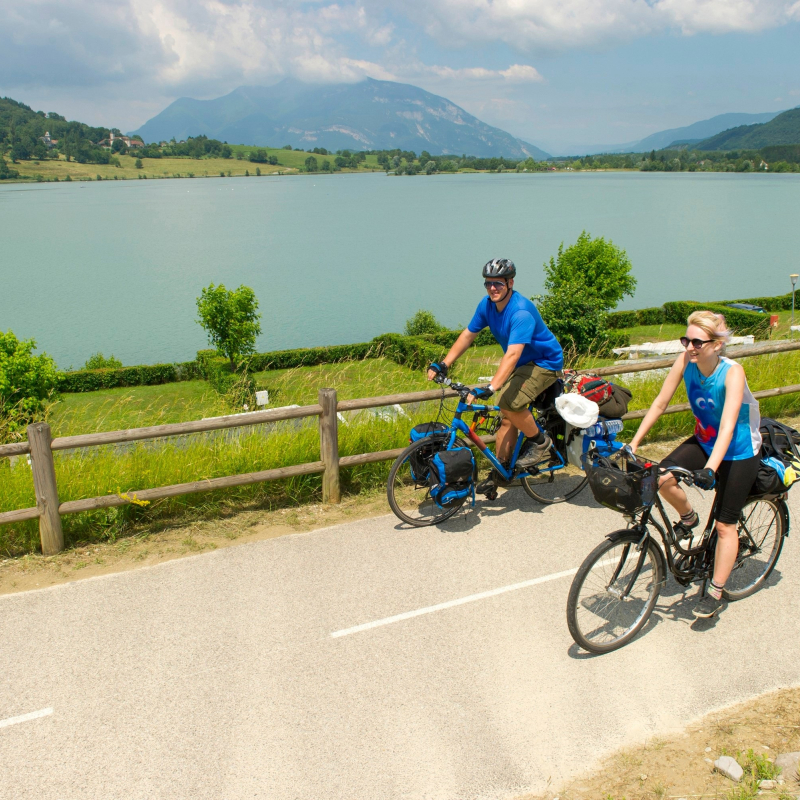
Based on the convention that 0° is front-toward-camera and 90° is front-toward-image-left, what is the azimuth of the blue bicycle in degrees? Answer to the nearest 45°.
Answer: approximately 45°

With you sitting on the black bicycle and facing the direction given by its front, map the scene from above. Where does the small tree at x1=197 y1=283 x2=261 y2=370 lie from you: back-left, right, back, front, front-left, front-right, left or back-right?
right

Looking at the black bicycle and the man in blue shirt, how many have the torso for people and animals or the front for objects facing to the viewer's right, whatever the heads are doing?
0

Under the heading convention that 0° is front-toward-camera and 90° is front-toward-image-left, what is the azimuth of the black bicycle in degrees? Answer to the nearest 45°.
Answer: approximately 45°

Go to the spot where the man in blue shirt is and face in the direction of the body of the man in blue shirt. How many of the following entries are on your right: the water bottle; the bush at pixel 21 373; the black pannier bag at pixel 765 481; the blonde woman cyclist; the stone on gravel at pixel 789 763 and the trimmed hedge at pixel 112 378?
2

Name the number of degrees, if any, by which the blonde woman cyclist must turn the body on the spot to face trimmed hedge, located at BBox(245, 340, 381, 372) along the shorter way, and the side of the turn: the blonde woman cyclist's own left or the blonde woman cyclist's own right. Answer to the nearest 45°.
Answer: approximately 90° to the blonde woman cyclist's own right

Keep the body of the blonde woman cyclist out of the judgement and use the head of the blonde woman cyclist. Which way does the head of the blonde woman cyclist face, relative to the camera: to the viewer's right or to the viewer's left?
to the viewer's left

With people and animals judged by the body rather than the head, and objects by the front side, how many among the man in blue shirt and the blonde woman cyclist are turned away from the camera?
0

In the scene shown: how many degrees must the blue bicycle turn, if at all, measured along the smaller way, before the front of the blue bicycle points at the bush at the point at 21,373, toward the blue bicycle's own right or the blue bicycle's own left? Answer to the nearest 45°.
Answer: approximately 90° to the blue bicycle's own right
